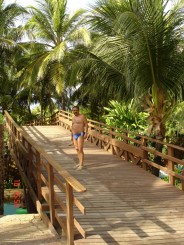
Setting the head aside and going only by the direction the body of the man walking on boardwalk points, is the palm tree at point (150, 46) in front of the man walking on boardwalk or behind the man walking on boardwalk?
behind

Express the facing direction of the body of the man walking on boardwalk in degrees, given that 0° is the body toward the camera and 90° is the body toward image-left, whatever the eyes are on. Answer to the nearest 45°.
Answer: approximately 45°

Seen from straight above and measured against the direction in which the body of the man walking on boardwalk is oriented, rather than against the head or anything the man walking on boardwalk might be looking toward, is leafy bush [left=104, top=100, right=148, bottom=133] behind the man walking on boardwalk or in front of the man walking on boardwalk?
behind

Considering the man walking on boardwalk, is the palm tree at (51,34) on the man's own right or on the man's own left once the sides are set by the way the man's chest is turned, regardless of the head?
on the man's own right
